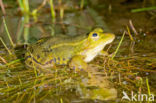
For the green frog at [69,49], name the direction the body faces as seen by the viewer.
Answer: to the viewer's right

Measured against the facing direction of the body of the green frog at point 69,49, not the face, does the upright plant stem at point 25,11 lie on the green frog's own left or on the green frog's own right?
on the green frog's own left
